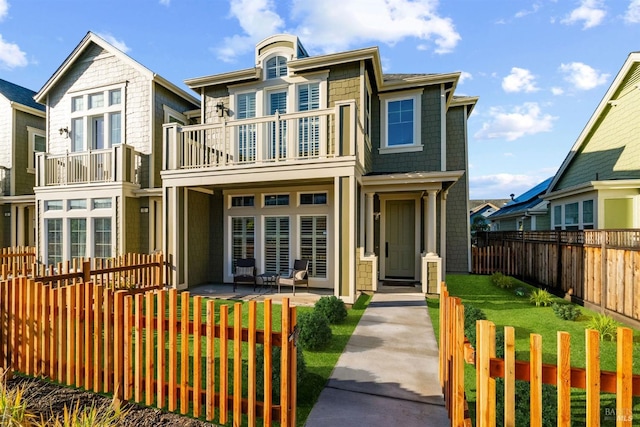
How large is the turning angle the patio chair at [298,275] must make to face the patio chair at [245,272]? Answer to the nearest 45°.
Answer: approximately 90° to its right

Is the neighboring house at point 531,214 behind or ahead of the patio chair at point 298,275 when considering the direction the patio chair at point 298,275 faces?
behind

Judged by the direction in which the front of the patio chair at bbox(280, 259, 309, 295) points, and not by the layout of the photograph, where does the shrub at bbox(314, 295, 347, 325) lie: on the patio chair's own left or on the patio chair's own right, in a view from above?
on the patio chair's own left

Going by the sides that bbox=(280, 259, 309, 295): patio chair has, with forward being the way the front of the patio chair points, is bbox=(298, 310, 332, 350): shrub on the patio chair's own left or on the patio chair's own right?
on the patio chair's own left

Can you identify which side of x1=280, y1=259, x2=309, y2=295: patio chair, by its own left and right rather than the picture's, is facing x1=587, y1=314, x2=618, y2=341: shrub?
left

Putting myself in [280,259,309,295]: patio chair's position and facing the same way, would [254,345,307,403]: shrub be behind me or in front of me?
in front

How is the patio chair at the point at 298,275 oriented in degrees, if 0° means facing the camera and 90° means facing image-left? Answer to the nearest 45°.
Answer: approximately 45°

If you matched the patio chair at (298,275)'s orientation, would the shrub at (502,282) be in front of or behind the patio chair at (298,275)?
behind
